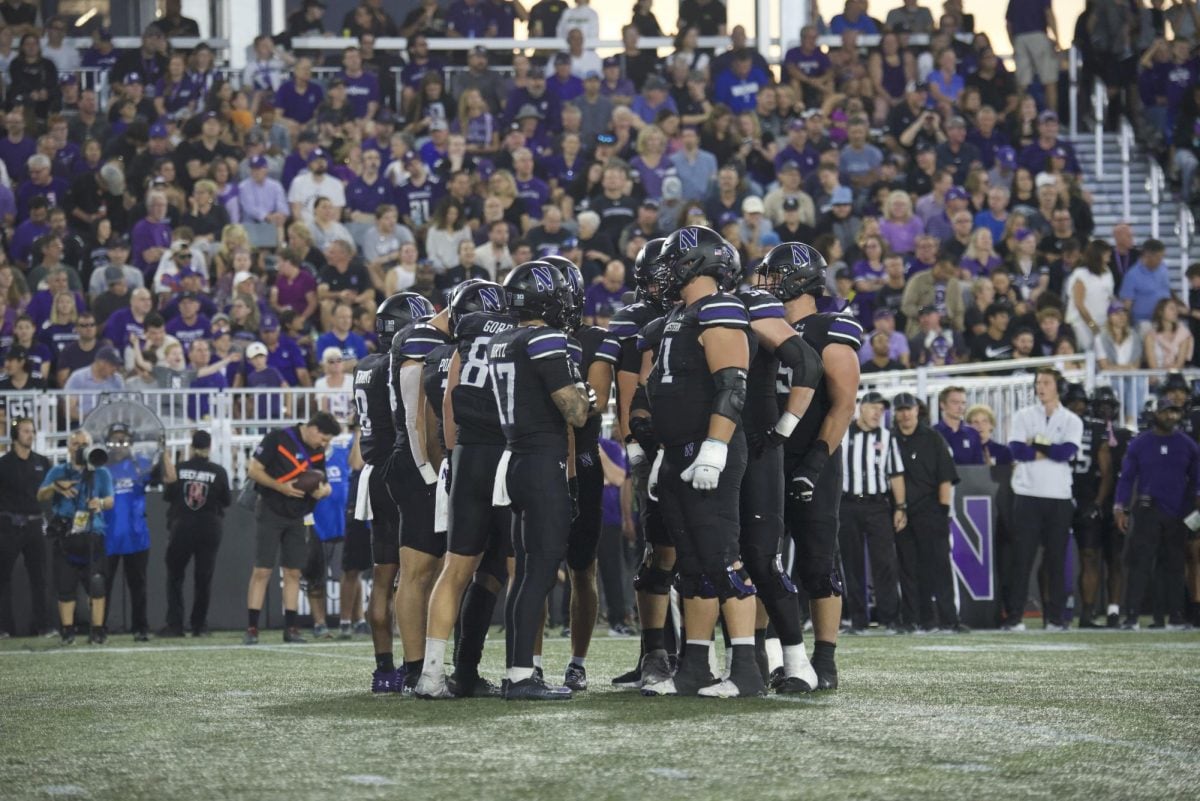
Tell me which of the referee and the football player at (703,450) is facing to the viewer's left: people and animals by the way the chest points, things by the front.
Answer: the football player

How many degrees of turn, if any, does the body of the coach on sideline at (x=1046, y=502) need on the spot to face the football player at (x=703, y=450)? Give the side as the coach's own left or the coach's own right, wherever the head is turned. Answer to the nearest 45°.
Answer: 0° — they already face them

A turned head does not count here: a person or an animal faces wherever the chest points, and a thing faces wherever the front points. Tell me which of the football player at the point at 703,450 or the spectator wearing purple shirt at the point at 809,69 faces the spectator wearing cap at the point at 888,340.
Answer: the spectator wearing purple shirt at the point at 809,69

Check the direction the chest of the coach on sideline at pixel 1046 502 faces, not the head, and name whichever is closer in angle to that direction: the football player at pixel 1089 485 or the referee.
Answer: the referee

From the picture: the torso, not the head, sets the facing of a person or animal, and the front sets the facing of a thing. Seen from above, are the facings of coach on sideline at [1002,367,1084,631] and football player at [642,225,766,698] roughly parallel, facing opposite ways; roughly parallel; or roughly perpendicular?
roughly perpendicular

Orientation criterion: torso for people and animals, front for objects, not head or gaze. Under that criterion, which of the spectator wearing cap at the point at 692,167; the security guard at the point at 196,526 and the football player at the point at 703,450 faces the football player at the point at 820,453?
the spectator wearing cap

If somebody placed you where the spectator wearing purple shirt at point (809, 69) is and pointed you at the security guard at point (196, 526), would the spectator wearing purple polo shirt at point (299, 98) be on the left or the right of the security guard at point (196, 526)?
right

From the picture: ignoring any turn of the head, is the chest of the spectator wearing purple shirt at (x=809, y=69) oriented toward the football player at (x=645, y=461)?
yes
